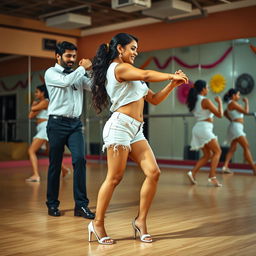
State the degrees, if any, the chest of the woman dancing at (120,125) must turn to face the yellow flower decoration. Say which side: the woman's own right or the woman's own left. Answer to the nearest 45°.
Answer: approximately 135° to the woman's own left
